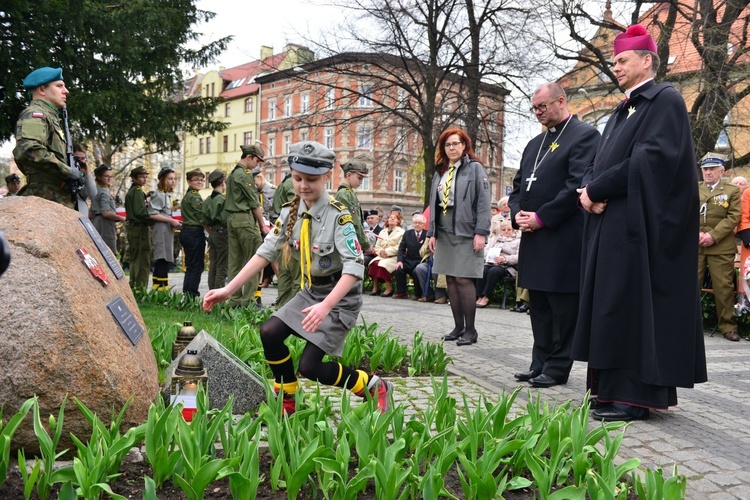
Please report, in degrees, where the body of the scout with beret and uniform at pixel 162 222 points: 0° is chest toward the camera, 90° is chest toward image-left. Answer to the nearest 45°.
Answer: approximately 315°

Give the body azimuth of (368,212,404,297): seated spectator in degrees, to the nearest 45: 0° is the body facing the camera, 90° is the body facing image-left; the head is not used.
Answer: approximately 45°

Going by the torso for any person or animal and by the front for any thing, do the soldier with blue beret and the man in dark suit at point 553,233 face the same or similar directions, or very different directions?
very different directions

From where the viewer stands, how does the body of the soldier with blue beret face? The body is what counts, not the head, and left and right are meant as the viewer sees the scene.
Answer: facing to the right of the viewer

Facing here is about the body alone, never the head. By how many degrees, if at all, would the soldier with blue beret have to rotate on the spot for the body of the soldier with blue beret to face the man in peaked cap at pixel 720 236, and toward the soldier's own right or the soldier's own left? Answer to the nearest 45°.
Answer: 0° — they already face them

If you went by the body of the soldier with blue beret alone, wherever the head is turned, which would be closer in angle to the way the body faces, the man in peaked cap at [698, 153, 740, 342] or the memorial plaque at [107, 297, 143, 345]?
the man in peaked cap

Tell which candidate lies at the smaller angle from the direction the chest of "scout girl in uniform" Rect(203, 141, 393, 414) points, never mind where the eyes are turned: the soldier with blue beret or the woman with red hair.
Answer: the soldier with blue beret
